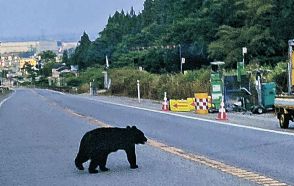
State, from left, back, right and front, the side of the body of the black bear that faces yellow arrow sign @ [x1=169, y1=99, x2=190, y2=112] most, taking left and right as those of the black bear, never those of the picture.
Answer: left

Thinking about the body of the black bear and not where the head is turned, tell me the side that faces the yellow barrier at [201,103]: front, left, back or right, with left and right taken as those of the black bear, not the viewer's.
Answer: left

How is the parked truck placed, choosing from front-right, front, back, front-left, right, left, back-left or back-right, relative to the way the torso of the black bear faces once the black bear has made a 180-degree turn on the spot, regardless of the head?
back-right

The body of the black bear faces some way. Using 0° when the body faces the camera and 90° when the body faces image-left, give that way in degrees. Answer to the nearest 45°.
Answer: approximately 270°
